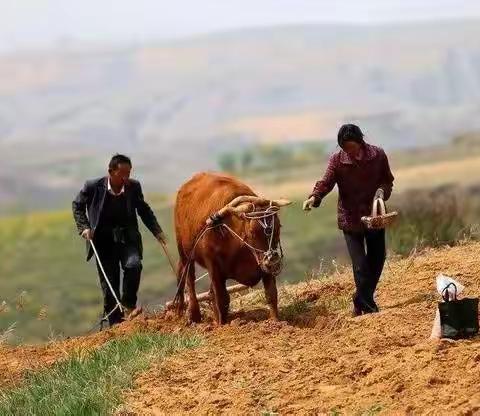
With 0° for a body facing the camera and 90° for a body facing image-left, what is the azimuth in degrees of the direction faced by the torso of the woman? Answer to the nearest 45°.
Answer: approximately 0°

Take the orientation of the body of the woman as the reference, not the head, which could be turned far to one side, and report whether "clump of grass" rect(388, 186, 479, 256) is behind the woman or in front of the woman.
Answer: behind

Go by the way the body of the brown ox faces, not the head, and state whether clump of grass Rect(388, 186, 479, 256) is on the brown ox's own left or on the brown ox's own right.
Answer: on the brown ox's own left

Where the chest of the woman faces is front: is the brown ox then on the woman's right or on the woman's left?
on the woman's right

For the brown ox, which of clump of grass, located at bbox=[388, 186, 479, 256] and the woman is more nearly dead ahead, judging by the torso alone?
the woman

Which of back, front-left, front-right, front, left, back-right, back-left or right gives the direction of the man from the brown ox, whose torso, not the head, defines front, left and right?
back
